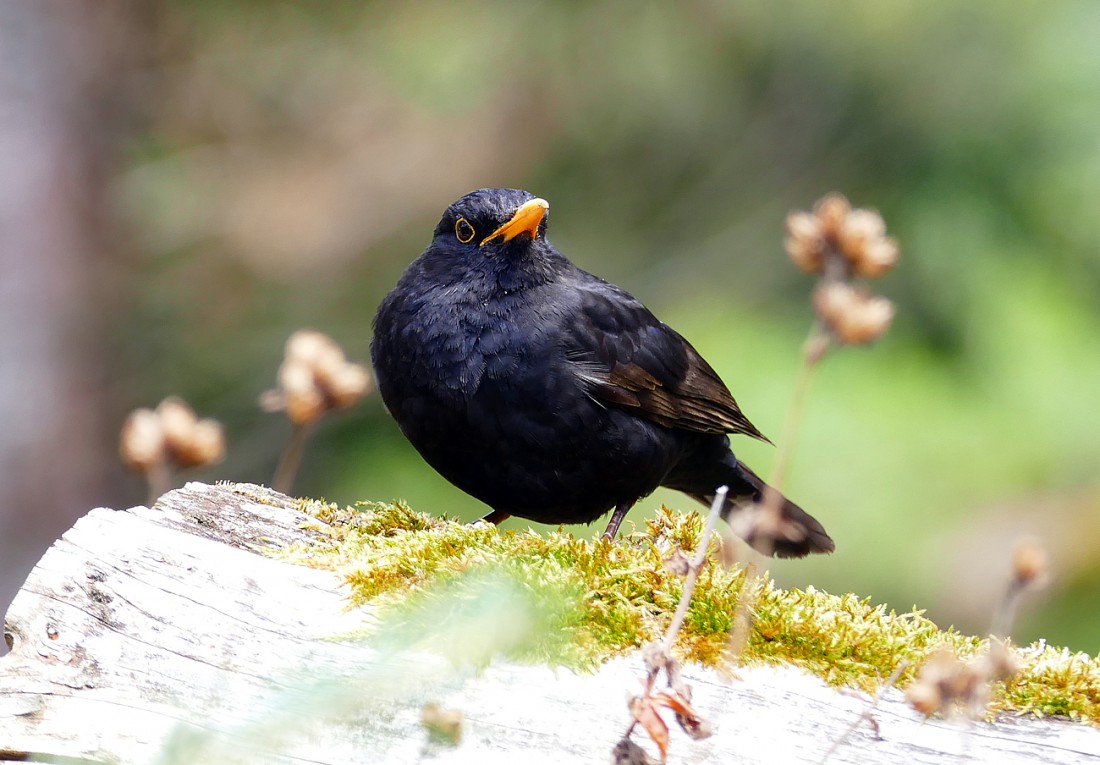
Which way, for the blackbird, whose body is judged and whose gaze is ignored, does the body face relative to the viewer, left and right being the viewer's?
facing the viewer and to the left of the viewer

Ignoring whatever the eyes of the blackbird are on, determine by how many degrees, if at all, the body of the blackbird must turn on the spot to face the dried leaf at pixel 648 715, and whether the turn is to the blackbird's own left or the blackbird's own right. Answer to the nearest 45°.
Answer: approximately 45° to the blackbird's own left

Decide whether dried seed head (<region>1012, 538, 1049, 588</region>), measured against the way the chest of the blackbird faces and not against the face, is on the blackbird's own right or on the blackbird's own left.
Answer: on the blackbird's own left

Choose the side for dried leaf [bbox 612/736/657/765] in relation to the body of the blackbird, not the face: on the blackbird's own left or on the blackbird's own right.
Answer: on the blackbird's own left

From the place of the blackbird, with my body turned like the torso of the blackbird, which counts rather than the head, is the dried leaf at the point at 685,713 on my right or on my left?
on my left

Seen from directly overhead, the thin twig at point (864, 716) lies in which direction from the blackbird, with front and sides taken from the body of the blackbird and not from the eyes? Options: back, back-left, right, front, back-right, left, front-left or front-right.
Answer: left
